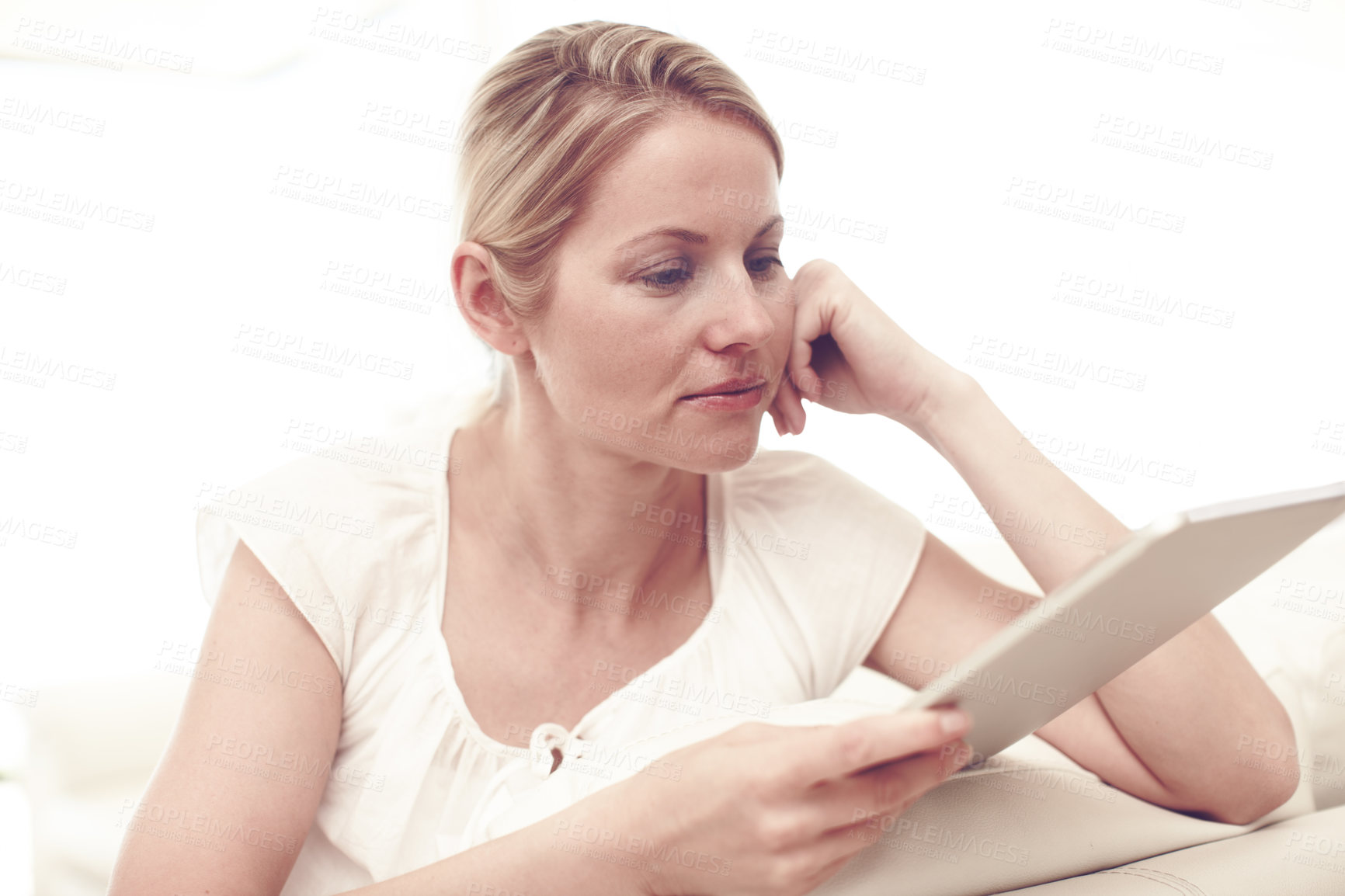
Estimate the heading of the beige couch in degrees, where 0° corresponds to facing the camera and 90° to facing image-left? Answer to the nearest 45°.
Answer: approximately 0°
